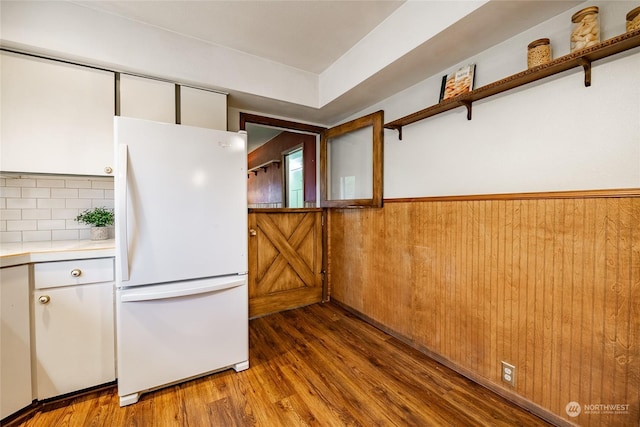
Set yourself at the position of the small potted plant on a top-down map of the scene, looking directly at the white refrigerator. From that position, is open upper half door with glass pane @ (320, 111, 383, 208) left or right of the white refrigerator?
left

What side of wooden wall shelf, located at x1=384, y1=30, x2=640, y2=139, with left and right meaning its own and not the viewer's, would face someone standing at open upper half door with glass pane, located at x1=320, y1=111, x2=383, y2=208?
right

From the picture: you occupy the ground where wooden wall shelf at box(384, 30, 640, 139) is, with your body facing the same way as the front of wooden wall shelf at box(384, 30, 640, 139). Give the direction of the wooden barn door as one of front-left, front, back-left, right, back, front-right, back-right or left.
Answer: front-right

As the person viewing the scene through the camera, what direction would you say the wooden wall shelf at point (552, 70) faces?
facing the viewer and to the left of the viewer

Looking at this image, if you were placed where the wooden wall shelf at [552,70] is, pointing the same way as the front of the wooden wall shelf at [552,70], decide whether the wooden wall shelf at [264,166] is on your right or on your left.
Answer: on your right

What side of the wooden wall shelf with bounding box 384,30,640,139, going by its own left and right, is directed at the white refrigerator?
front

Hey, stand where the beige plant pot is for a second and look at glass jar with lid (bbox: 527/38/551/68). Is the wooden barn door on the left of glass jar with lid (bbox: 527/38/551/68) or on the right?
left

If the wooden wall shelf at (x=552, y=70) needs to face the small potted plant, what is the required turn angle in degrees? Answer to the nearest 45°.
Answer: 0° — it already faces it

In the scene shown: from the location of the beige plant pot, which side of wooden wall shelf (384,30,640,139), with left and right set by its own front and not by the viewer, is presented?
front
